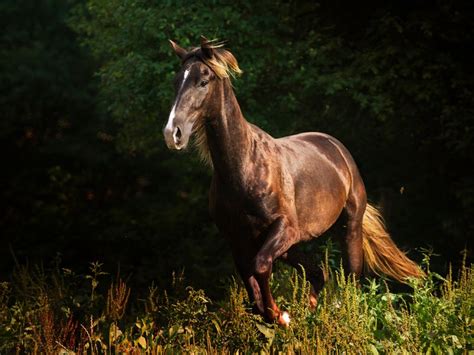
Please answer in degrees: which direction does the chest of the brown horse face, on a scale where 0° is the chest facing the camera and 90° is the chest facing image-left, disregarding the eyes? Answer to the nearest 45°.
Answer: approximately 45°
